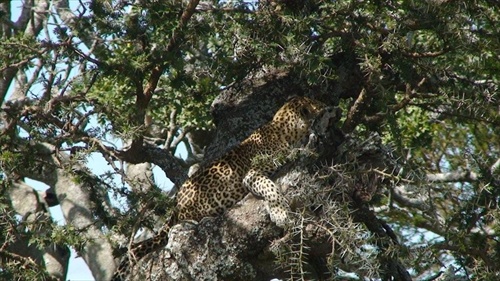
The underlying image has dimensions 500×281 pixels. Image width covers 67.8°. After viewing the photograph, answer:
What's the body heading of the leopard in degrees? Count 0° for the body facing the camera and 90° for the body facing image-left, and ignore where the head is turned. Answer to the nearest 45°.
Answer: approximately 270°
